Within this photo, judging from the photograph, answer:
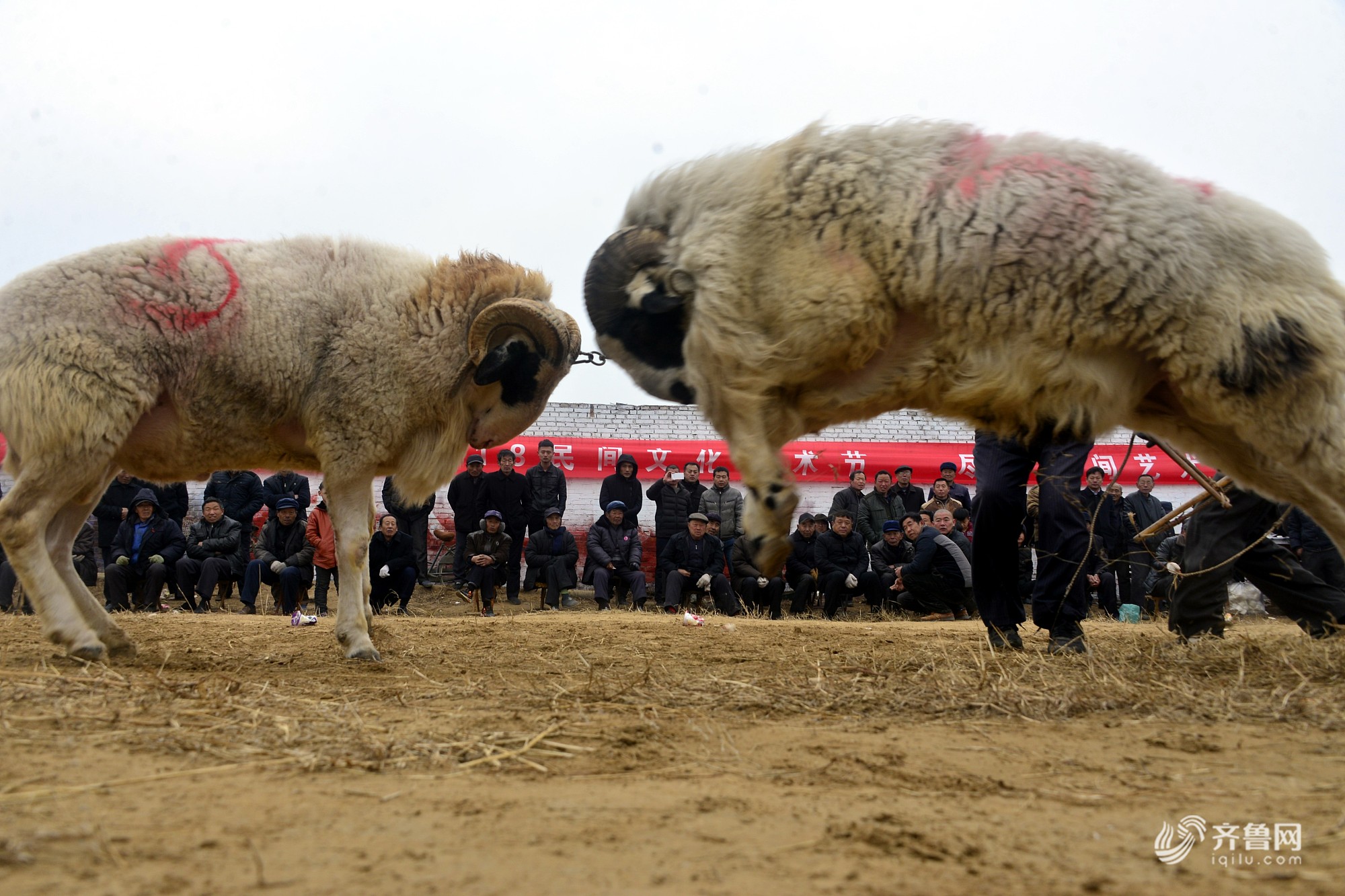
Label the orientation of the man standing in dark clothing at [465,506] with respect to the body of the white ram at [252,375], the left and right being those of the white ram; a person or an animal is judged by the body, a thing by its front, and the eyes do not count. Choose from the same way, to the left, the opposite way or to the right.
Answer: to the right

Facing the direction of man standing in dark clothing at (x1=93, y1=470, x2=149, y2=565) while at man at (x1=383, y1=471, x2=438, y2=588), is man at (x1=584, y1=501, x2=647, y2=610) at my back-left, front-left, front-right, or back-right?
back-left

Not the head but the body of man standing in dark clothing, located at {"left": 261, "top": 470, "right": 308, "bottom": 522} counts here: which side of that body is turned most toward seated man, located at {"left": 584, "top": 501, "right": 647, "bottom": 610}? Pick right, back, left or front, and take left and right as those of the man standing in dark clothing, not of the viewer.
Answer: left

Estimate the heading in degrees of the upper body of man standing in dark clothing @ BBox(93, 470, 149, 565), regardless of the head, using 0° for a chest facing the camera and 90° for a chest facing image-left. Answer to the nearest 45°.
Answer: approximately 0°

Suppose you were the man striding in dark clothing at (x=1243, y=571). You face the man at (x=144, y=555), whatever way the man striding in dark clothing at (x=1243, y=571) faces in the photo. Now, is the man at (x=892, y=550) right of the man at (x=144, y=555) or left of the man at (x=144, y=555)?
right

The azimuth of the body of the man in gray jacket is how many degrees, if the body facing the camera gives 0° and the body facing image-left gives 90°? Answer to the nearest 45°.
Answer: approximately 0°

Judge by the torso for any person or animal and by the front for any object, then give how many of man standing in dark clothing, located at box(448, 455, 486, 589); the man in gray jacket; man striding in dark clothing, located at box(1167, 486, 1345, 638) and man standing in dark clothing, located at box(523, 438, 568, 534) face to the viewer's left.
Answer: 1
